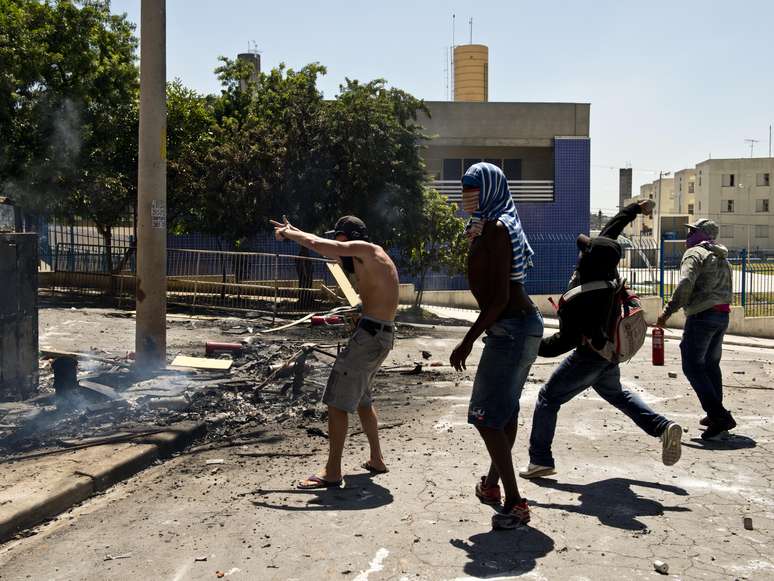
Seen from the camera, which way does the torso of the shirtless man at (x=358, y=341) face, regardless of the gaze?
to the viewer's left

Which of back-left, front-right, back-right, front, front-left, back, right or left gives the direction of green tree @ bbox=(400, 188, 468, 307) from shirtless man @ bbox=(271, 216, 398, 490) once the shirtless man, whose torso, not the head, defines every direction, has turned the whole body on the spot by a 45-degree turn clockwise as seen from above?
front-right

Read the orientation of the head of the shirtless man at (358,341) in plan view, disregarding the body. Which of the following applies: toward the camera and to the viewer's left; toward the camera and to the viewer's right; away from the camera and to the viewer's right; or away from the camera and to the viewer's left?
away from the camera and to the viewer's left

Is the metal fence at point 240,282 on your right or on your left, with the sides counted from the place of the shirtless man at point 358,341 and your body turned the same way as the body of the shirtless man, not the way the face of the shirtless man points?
on your right

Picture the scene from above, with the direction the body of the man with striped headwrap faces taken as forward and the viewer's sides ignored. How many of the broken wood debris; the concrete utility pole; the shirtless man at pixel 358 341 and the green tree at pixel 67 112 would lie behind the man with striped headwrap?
0

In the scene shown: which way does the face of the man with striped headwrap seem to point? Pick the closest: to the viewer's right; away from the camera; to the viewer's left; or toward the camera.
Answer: to the viewer's left

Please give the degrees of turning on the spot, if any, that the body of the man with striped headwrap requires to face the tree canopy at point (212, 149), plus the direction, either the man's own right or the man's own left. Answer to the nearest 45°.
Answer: approximately 45° to the man's own right

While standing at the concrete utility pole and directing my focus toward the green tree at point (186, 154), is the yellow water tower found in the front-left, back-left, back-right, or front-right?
front-right
